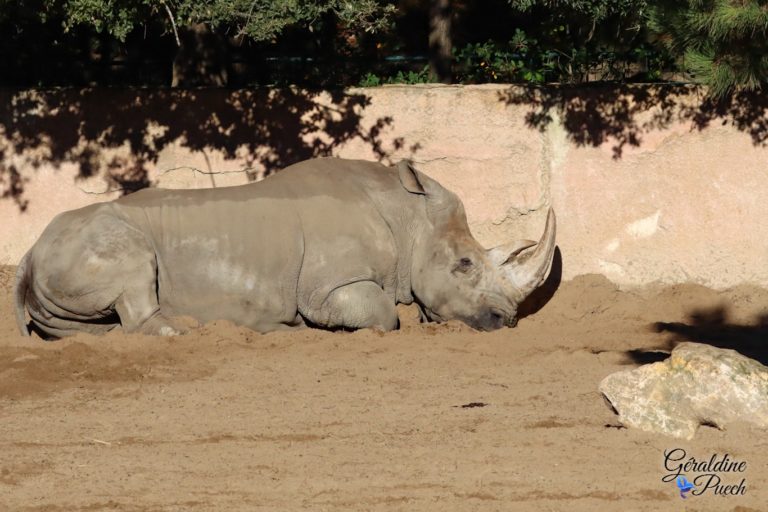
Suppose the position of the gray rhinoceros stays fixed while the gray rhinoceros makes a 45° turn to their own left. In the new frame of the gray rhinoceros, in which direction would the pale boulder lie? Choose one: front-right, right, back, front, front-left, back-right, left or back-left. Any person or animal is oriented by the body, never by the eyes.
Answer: right

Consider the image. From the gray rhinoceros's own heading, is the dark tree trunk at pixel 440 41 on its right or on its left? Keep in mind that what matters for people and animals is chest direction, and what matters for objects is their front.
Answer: on its left

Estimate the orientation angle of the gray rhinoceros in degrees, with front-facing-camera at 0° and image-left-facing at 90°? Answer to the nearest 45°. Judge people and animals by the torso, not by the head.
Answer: approximately 270°

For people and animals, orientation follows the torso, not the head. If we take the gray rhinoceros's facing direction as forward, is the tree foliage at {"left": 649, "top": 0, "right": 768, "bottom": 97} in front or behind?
in front

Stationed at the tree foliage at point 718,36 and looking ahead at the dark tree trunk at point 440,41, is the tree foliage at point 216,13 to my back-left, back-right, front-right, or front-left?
front-left

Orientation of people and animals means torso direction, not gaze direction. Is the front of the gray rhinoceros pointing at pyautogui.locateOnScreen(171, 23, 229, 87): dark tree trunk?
no
